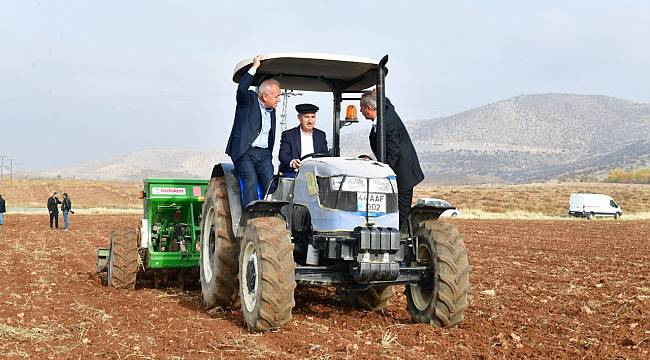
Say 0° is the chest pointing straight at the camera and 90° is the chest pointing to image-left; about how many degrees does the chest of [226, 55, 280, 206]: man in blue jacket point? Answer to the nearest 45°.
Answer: approximately 315°

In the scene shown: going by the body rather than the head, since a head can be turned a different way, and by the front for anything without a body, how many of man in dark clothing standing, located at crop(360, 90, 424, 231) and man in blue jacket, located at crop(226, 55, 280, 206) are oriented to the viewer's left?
1

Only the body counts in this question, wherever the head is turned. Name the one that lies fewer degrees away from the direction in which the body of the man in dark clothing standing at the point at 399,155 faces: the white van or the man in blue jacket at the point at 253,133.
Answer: the man in blue jacket

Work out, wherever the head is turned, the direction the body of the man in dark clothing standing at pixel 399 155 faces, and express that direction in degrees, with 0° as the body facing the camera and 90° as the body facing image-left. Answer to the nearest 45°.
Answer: approximately 90°

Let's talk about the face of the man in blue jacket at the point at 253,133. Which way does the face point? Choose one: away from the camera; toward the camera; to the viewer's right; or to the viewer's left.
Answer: to the viewer's right

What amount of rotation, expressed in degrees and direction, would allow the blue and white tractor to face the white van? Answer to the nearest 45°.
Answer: approximately 90° to its left

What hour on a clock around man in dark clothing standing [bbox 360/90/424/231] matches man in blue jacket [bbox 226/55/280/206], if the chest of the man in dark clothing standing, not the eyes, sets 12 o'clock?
The man in blue jacket is roughly at 12 o'clock from the man in dark clothing standing.

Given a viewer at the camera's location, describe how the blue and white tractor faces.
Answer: facing the viewer and to the right of the viewer
